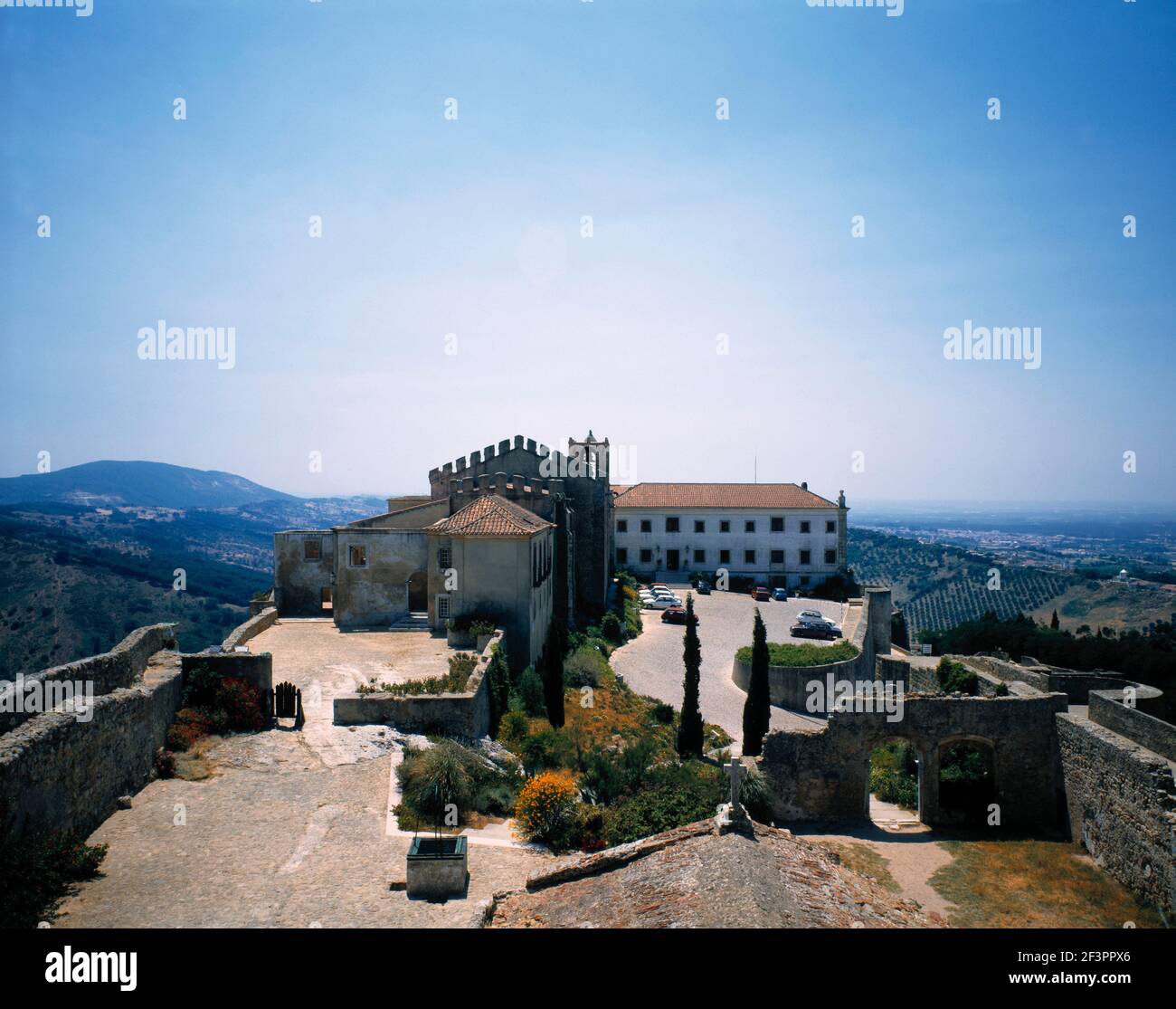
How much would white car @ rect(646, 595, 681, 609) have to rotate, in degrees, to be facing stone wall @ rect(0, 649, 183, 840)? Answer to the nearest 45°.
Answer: approximately 90° to its left

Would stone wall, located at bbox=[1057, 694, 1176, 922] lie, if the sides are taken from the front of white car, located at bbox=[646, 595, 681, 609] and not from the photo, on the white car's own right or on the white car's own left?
on the white car's own left

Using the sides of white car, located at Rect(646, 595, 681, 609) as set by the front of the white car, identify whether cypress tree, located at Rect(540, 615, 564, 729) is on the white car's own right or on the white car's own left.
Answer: on the white car's own left

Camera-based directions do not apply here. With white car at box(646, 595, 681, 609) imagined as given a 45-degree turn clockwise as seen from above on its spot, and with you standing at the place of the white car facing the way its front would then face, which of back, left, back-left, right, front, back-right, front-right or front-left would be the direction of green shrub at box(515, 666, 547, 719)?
back-left

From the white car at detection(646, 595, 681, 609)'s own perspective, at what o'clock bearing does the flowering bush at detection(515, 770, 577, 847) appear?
The flowering bush is roughly at 9 o'clock from the white car.

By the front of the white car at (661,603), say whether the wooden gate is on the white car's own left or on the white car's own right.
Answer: on the white car's own left

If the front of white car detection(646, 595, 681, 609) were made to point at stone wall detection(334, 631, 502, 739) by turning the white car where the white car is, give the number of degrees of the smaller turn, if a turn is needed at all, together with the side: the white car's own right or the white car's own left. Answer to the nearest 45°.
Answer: approximately 90° to the white car's own left

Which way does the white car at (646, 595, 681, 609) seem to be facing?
to the viewer's left

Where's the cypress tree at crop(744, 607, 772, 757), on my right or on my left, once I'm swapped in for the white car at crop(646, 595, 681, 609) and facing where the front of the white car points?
on my left
